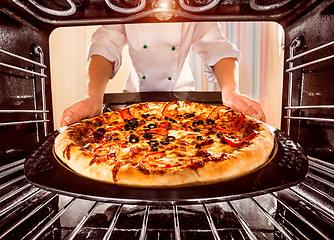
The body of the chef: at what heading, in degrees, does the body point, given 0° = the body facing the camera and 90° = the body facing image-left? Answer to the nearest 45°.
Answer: approximately 0°
